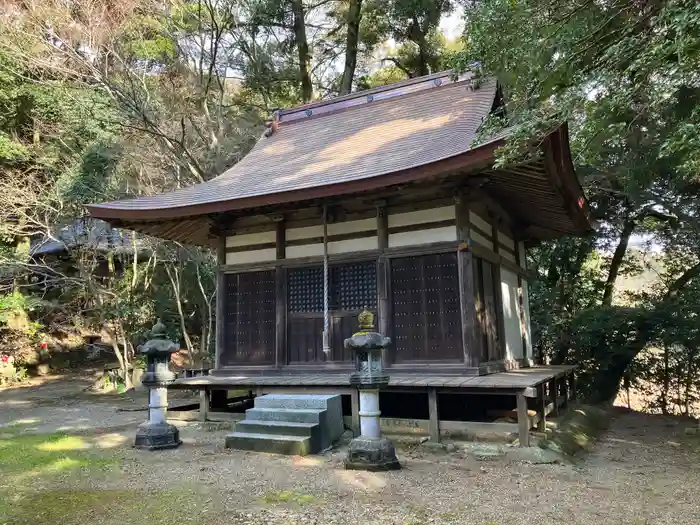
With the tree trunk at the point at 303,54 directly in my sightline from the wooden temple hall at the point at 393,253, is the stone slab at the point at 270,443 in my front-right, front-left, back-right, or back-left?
back-left

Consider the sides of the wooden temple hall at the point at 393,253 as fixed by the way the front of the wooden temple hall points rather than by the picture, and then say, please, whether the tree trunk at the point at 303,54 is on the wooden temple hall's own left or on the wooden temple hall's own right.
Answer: on the wooden temple hall's own right

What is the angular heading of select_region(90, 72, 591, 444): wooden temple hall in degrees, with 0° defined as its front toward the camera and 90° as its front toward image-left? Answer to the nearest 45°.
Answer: approximately 45°

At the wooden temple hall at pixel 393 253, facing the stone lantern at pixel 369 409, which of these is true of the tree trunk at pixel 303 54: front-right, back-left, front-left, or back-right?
back-right

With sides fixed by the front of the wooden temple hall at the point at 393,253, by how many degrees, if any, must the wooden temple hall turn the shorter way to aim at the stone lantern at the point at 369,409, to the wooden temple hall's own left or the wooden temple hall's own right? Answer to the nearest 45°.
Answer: approximately 45° to the wooden temple hall's own left
